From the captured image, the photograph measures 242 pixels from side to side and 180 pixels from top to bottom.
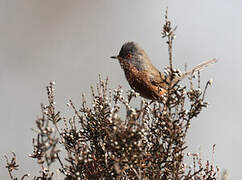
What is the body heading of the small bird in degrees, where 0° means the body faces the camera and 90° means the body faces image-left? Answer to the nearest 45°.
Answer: approximately 90°
